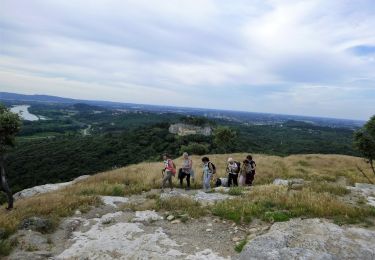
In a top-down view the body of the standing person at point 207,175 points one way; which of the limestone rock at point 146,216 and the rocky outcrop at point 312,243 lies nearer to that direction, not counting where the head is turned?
the limestone rock

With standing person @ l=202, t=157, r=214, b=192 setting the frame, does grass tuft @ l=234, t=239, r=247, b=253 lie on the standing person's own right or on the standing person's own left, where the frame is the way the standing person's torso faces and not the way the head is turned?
on the standing person's own left

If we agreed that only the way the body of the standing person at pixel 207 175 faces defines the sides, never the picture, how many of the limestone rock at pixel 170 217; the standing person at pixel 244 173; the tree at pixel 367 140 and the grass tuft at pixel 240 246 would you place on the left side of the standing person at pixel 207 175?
2
